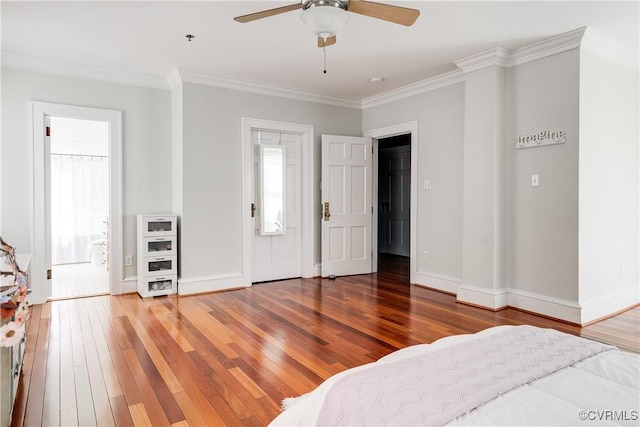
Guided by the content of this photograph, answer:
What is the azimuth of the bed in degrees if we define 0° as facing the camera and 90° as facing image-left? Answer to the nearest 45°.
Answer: approximately 135°

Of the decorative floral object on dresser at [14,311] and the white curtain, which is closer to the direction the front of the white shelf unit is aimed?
the decorative floral object on dresser

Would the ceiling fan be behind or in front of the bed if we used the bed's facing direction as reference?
in front

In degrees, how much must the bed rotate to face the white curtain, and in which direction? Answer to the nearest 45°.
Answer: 0° — it already faces it

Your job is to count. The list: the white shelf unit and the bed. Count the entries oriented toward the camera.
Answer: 1

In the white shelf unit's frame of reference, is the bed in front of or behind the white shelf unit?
in front

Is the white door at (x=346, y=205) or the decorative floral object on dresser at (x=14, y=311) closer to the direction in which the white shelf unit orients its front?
the decorative floral object on dresser

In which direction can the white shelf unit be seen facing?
toward the camera

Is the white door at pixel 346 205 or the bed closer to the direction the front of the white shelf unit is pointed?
the bed

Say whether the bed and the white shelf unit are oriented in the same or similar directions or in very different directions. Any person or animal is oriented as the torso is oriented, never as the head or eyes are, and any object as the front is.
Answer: very different directions

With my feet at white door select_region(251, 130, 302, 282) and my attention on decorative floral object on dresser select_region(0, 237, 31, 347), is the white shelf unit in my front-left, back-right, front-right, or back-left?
front-right

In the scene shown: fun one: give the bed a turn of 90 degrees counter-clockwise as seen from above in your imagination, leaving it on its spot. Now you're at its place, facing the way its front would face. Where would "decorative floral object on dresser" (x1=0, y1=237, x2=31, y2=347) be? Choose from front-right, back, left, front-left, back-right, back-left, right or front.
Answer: front-right
